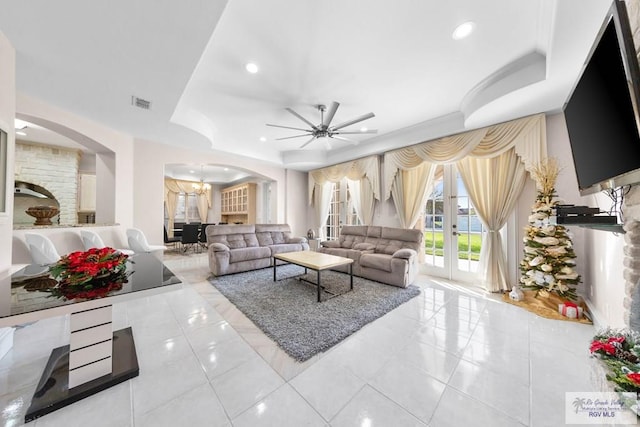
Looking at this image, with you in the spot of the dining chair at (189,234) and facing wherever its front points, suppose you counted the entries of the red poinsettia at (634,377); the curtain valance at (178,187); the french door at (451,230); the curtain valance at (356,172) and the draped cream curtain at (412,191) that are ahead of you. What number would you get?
1

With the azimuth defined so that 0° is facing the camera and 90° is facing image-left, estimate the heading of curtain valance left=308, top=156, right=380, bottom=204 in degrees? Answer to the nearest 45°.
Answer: approximately 45°

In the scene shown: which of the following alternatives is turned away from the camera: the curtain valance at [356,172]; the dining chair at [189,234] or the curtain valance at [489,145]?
the dining chair

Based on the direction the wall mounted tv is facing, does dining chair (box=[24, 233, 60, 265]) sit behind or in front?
in front

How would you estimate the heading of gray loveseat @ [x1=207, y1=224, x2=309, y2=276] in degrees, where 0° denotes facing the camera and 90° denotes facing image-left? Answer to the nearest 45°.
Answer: approximately 315°

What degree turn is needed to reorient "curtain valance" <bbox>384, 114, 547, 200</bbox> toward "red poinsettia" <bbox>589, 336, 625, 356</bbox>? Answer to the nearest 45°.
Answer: approximately 45° to its left

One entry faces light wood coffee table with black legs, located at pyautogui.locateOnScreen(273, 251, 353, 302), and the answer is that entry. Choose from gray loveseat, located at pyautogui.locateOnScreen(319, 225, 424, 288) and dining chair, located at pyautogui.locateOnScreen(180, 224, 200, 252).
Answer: the gray loveseat

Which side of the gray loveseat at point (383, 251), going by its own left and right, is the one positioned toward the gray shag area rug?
front

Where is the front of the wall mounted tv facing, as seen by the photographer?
facing the viewer and to the left of the viewer

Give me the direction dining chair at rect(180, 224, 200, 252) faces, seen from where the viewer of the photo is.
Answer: facing away from the viewer

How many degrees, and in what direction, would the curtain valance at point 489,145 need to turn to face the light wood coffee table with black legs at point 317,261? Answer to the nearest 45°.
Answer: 0° — it already faces it

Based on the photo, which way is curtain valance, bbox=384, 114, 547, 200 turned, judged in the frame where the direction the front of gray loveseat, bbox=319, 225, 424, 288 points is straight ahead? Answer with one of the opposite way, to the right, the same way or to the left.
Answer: the same way

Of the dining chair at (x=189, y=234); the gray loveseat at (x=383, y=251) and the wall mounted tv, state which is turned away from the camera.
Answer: the dining chair

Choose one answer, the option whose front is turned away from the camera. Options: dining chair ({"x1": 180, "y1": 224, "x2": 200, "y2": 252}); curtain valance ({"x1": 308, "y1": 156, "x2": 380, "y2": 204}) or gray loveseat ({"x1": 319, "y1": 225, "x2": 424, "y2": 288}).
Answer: the dining chair

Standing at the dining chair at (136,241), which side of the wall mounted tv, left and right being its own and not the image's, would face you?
front

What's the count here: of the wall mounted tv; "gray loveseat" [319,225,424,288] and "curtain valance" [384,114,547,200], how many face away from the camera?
0

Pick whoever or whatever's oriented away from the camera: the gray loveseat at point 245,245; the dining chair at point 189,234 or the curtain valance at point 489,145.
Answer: the dining chair

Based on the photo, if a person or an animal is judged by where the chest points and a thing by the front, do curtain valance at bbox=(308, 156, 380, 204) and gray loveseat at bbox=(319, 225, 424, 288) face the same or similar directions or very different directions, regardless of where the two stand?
same or similar directions

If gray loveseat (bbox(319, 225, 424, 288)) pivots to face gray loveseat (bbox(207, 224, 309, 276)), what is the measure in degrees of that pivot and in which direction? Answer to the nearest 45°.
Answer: approximately 45° to its right

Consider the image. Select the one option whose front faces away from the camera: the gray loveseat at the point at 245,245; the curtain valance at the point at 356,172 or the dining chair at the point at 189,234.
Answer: the dining chair

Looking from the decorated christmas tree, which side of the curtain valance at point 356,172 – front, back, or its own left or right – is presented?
left
